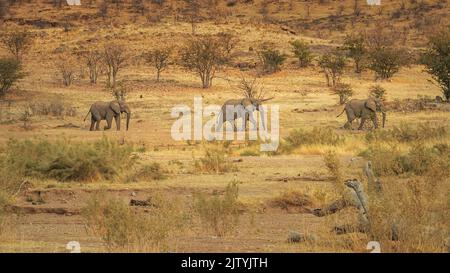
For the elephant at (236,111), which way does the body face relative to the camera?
to the viewer's right

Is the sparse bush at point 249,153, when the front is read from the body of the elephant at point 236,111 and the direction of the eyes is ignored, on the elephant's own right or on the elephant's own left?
on the elephant's own right

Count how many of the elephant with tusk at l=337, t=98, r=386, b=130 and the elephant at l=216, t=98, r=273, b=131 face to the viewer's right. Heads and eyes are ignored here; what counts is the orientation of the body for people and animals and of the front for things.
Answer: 2

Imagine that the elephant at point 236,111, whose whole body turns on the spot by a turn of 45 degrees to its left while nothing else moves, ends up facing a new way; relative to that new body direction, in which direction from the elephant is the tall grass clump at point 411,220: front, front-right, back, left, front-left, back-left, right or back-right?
back-right

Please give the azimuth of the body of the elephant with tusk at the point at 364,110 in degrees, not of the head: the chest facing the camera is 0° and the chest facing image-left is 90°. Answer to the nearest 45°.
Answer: approximately 270°

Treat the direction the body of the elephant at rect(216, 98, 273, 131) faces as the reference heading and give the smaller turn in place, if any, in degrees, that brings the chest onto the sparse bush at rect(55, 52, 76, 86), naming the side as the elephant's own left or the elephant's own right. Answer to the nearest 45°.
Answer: approximately 135° to the elephant's own left

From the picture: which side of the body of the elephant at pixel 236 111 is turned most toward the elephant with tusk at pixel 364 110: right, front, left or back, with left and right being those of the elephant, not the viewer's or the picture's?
front

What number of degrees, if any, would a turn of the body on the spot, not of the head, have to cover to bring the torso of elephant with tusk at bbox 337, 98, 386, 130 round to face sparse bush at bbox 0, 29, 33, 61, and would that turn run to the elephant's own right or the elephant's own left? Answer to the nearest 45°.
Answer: approximately 135° to the elephant's own left

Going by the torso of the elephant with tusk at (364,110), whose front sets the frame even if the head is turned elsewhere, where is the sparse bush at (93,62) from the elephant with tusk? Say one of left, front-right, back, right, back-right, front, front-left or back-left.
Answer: back-left

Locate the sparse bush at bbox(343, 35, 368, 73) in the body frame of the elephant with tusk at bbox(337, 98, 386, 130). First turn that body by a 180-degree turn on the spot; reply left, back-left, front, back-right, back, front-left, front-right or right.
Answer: right

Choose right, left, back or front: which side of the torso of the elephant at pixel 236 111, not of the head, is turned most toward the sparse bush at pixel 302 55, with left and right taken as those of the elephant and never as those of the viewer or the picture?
left
